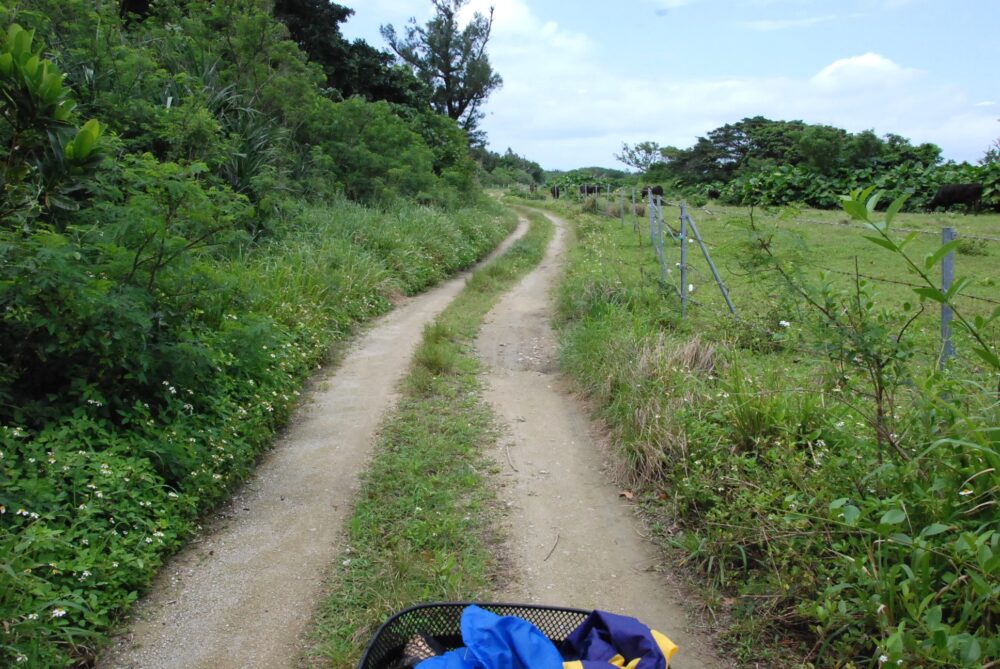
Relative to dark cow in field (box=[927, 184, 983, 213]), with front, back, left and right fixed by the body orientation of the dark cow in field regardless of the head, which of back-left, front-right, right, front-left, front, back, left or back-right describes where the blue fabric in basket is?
left

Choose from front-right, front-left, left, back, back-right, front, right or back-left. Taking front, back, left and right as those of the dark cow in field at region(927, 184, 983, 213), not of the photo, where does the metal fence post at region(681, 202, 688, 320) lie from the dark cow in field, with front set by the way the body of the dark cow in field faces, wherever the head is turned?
left

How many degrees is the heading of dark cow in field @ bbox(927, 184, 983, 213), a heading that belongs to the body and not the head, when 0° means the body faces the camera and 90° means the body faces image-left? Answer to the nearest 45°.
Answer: approximately 90°

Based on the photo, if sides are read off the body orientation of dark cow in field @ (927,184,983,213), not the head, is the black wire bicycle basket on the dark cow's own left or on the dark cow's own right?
on the dark cow's own left

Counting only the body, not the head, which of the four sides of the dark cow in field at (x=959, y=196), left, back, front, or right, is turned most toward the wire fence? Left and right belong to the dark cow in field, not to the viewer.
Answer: left
